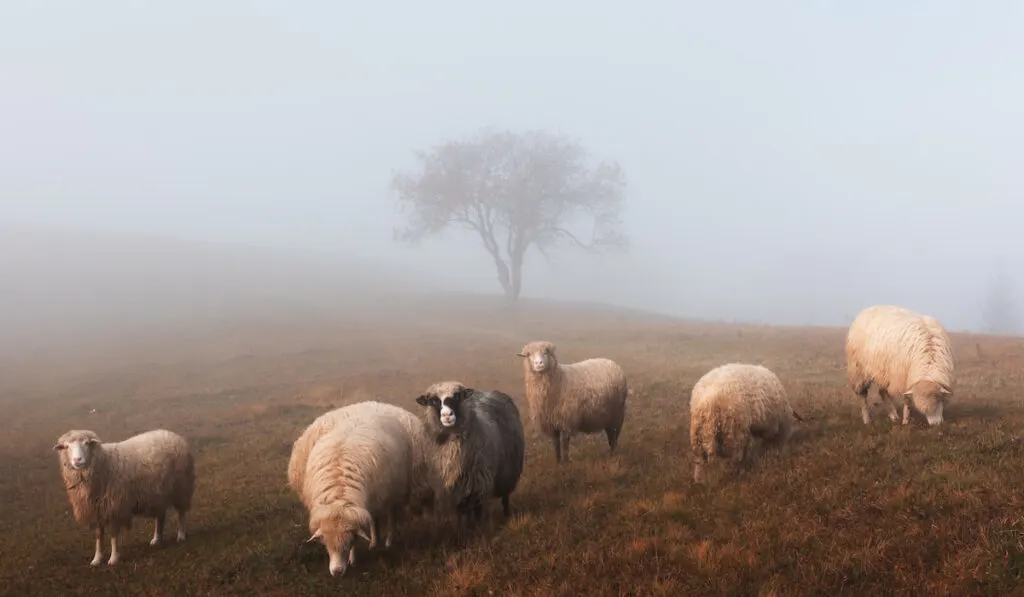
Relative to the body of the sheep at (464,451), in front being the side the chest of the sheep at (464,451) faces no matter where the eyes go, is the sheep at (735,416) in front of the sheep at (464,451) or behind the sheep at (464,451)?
behind

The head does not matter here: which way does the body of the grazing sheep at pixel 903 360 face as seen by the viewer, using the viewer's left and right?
facing the viewer and to the right of the viewer

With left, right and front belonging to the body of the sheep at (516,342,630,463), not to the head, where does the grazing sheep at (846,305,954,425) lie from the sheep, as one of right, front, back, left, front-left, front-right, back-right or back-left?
back-left

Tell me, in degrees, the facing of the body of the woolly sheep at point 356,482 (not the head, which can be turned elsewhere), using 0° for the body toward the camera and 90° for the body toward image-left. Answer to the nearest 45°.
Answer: approximately 45°

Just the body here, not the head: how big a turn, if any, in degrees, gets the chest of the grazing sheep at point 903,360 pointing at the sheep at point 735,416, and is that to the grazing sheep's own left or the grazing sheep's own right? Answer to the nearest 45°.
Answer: approximately 90° to the grazing sheep's own right

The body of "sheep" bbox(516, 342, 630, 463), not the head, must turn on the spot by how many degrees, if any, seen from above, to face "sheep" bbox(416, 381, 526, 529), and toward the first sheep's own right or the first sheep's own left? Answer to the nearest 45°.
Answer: approximately 45° to the first sheep's own left

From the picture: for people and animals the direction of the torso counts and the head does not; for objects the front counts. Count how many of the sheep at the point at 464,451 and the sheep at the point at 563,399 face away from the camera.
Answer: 0

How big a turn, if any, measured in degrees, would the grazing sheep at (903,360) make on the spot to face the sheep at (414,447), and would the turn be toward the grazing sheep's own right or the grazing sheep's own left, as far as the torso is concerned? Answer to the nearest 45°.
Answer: approximately 90° to the grazing sheep's own right
